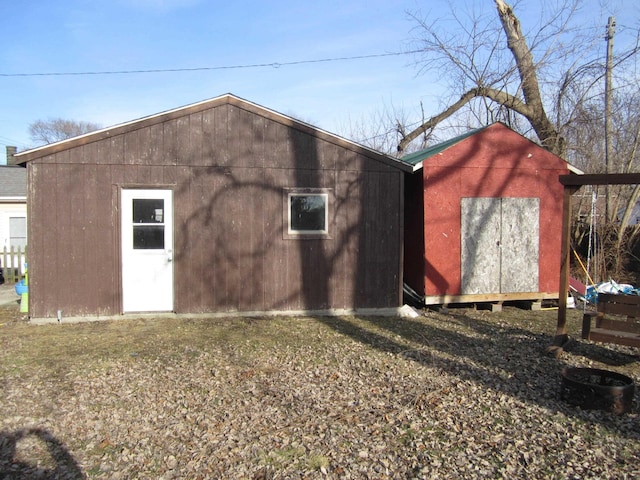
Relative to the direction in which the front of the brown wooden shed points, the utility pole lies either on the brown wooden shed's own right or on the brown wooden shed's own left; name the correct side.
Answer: on the brown wooden shed's own left

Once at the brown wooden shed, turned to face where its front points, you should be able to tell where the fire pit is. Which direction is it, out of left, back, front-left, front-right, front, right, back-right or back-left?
front-left

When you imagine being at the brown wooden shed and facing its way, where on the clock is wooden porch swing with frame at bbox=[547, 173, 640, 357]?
The wooden porch swing with frame is roughly at 10 o'clock from the brown wooden shed.

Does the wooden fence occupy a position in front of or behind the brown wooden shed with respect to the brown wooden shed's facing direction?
behind

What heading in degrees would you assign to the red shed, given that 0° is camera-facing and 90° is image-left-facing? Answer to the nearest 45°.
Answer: approximately 0°

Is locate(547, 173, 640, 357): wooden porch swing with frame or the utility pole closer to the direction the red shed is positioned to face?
the wooden porch swing with frame

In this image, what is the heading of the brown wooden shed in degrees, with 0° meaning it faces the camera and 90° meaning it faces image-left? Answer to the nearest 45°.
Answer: approximately 0°

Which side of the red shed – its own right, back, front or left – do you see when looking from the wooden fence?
right

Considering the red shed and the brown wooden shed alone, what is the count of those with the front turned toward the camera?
2

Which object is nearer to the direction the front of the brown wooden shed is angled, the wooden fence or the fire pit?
the fire pit

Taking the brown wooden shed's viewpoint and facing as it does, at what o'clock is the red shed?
The red shed is roughly at 9 o'clock from the brown wooden shed.

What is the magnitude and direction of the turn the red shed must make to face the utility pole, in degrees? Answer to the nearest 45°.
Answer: approximately 135° to its left
